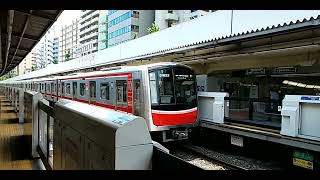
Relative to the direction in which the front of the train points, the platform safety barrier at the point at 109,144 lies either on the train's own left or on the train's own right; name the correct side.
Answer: on the train's own right

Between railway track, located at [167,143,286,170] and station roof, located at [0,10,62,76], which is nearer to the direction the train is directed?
the railway track

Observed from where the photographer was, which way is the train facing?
facing the viewer and to the right of the viewer

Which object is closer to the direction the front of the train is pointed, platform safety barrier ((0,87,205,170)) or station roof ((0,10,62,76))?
the platform safety barrier

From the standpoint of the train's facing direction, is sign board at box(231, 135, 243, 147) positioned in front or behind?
in front

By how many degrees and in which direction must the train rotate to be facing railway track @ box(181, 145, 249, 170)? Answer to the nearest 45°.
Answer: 0° — it already faces it
